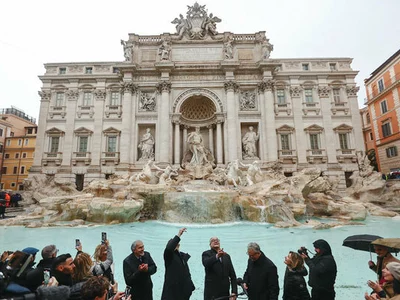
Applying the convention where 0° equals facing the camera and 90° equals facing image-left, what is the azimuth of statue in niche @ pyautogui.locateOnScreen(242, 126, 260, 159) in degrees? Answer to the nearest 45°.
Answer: approximately 0°

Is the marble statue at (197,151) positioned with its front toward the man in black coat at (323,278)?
yes

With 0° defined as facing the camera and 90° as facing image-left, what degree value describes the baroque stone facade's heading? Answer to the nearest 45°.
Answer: approximately 0°

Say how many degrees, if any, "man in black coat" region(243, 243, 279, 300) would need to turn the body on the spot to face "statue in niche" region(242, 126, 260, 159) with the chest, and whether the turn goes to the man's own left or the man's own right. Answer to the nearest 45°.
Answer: approximately 135° to the man's own right

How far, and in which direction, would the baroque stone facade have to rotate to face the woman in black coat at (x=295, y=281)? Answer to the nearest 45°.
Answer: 0° — it already faces them
